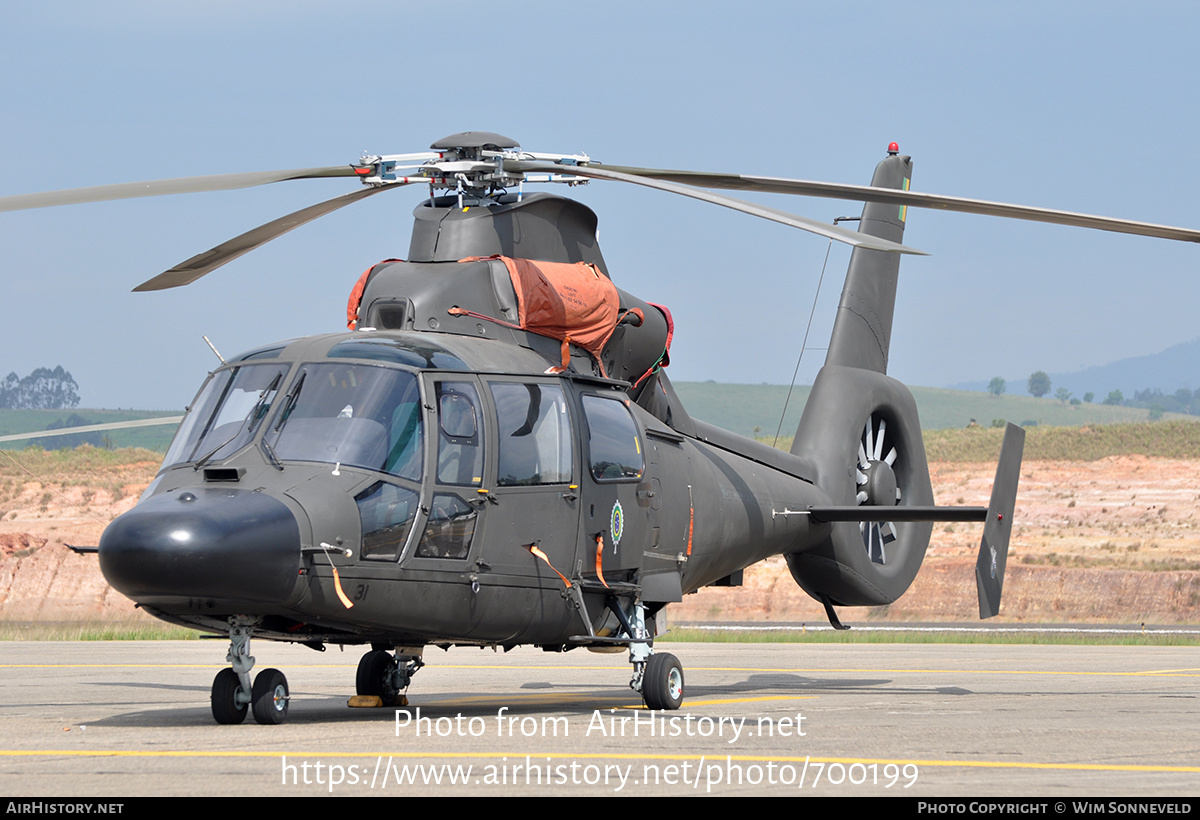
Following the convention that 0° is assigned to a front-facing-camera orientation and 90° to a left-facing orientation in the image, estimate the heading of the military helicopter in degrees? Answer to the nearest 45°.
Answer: approximately 45°
